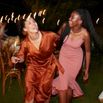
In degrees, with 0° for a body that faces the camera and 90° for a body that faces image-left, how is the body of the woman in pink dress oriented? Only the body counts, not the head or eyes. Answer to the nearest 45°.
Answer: approximately 45°

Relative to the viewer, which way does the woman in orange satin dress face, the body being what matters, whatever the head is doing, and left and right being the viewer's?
facing the viewer

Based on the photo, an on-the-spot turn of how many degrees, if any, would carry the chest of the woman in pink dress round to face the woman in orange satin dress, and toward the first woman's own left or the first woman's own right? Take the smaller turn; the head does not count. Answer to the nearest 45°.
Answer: approximately 45° to the first woman's own right

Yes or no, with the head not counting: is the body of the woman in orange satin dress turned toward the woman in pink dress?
no

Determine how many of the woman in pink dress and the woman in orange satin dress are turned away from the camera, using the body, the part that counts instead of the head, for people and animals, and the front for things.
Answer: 0
